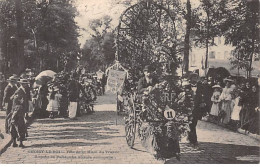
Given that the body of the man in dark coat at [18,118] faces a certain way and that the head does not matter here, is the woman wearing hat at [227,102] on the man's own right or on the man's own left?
on the man's own left

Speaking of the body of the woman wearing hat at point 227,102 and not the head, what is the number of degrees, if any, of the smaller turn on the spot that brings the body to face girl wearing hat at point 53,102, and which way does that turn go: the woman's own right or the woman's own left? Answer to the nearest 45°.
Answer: approximately 45° to the woman's own right

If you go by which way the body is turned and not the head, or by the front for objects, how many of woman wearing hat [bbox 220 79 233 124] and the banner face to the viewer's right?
0

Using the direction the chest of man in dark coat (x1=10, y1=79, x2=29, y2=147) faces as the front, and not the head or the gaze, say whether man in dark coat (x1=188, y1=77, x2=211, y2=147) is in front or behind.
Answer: in front

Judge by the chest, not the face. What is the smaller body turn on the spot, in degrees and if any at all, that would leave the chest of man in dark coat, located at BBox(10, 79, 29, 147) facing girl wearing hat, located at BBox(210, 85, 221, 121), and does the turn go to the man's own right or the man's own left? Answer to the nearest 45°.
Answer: approximately 45° to the man's own left

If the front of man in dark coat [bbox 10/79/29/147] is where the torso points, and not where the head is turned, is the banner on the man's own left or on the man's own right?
on the man's own left

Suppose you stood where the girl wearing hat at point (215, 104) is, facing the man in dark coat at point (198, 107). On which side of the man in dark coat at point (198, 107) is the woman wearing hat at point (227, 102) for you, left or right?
left

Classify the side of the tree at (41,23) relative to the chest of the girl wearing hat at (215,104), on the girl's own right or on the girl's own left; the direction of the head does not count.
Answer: on the girl's own right

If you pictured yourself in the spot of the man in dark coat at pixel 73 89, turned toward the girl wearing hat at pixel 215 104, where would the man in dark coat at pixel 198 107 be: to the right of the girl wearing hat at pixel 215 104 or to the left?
right

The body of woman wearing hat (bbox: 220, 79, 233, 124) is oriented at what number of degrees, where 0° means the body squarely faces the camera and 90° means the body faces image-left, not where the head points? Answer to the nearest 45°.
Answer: approximately 45°

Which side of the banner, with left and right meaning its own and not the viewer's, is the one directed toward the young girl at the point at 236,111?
left

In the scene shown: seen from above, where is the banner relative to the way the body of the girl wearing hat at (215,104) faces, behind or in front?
in front
